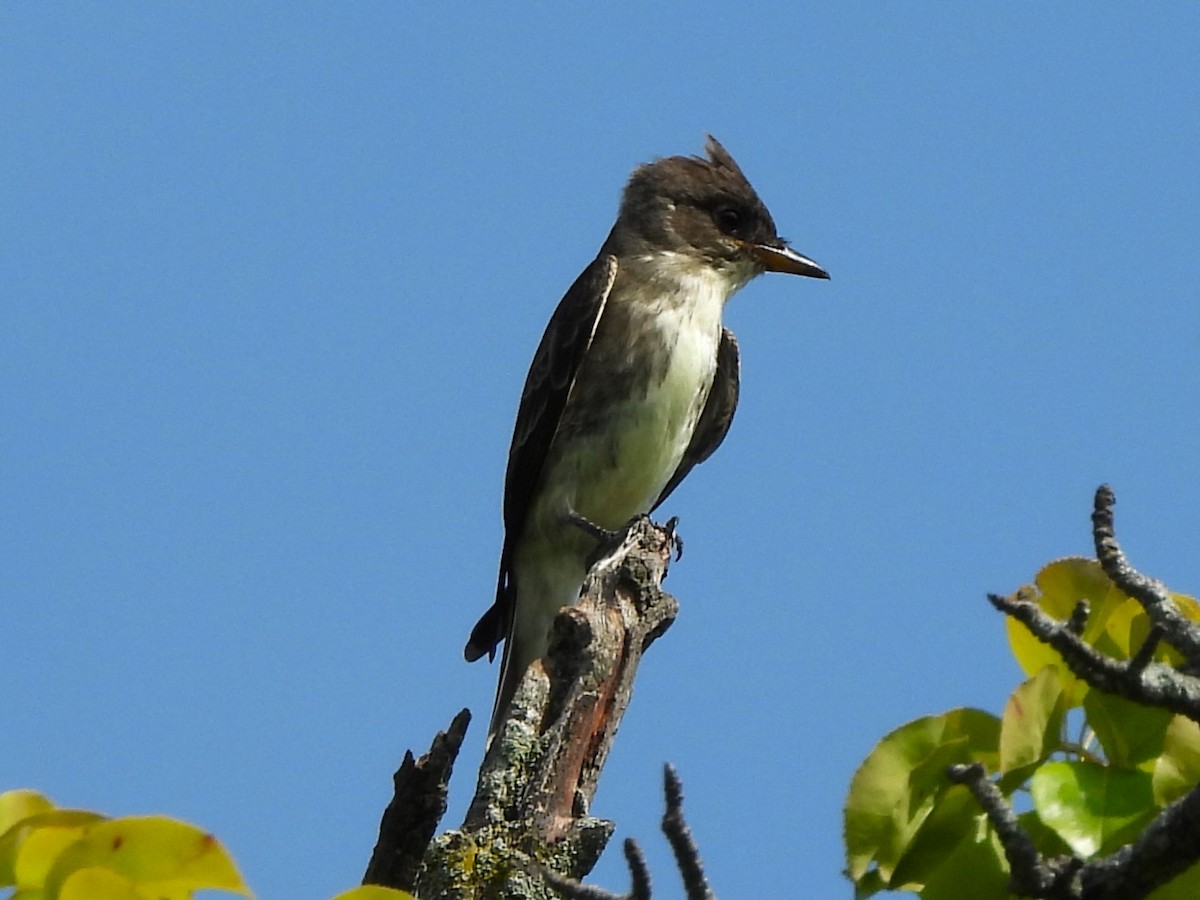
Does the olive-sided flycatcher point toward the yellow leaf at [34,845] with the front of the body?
no

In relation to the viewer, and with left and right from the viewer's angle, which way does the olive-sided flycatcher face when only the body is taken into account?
facing the viewer and to the right of the viewer

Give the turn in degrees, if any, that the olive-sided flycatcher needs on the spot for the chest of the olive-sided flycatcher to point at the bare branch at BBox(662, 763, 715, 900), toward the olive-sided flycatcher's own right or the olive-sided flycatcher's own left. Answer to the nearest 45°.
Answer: approximately 45° to the olive-sided flycatcher's own right

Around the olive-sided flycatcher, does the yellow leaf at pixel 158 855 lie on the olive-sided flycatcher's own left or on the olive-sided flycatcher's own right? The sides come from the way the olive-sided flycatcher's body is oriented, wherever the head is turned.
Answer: on the olive-sided flycatcher's own right

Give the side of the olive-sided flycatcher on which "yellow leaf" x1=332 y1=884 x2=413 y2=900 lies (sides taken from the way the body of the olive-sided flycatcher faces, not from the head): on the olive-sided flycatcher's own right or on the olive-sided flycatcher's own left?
on the olive-sided flycatcher's own right

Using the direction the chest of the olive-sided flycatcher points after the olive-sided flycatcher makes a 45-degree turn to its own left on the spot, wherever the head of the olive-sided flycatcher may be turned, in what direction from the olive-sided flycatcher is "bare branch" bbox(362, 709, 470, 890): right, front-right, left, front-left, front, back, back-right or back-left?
back

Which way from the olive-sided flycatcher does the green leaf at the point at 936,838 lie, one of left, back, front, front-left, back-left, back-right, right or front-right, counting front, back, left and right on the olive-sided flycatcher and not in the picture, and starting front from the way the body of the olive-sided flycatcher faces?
front-left

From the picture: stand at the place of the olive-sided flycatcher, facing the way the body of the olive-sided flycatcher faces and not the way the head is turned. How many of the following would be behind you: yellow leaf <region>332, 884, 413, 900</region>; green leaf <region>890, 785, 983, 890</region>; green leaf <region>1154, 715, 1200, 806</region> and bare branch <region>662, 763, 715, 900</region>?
0
